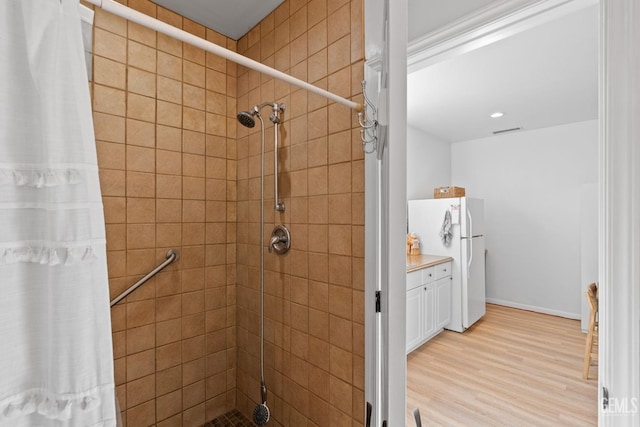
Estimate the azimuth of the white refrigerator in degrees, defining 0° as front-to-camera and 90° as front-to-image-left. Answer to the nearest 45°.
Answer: approximately 315°

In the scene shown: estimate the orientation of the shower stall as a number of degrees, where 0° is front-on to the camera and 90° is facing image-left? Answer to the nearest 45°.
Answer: approximately 315°

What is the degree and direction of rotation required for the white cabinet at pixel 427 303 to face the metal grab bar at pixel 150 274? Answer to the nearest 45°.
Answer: approximately 90° to its right

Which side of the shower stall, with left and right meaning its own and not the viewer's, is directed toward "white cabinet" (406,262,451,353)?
left

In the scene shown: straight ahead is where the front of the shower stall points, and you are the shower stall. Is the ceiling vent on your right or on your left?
on your left

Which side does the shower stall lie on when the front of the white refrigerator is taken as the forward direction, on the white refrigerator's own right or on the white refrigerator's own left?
on the white refrigerator's own right
